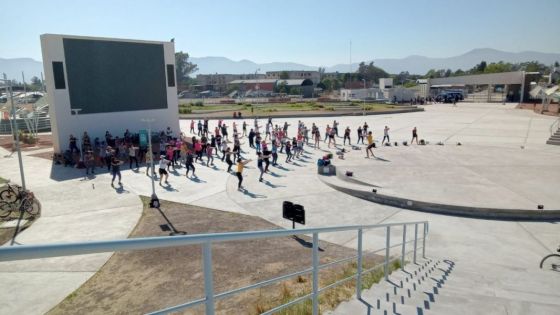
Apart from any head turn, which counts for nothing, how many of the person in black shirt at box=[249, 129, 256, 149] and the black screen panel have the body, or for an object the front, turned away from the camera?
0

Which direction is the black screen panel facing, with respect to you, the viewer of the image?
facing the viewer and to the right of the viewer

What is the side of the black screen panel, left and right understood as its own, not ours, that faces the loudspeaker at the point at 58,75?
right

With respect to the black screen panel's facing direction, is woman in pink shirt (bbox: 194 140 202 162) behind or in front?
in front

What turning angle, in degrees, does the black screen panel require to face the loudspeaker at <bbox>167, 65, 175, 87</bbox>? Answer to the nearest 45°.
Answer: approximately 45° to its left

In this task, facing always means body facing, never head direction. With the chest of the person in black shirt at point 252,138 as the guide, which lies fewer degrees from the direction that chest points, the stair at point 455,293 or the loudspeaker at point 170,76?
the stair
